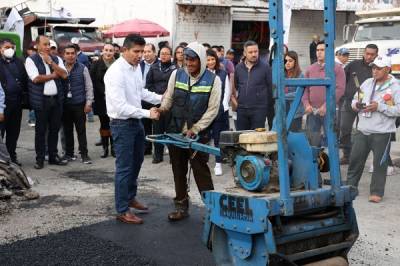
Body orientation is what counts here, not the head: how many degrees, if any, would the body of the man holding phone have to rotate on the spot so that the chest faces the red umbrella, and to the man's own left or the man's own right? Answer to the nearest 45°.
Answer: approximately 90° to the man's own right

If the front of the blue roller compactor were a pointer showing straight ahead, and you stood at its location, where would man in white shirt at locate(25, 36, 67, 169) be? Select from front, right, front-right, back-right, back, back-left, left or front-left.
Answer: back

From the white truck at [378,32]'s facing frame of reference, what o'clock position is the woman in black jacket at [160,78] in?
The woman in black jacket is roughly at 1 o'clock from the white truck.

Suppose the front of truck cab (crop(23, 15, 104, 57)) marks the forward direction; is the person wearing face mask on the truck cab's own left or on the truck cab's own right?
on the truck cab's own right

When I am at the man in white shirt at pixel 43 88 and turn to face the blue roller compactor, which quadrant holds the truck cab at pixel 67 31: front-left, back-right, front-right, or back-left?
back-left

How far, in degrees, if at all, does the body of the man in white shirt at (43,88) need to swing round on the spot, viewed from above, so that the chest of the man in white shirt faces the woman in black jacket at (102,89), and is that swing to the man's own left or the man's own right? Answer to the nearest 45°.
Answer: approximately 90° to the man's own left

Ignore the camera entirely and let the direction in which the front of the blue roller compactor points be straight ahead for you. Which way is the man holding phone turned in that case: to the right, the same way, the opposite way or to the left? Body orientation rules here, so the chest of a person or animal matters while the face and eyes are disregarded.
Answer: to the right

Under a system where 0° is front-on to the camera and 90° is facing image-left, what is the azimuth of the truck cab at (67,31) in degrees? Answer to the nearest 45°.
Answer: approximately 315°

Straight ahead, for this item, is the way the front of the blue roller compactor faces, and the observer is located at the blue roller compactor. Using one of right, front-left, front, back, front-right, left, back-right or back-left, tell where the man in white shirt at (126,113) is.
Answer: back

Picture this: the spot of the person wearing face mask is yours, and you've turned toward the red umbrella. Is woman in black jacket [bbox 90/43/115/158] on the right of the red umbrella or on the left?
right
